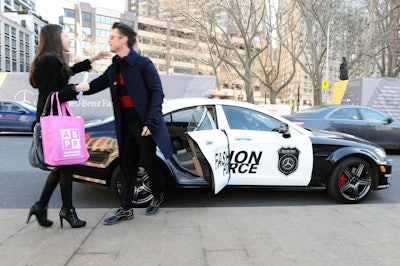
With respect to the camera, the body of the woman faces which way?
to the viewer's right

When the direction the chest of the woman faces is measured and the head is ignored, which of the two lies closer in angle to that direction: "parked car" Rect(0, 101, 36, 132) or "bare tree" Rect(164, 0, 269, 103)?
the bare tree

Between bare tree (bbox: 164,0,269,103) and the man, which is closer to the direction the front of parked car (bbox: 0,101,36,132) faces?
the bare tree

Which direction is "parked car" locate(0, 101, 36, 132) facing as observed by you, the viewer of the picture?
facing to the right of the viewer

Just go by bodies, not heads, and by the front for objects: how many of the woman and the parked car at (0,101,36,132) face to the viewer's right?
2

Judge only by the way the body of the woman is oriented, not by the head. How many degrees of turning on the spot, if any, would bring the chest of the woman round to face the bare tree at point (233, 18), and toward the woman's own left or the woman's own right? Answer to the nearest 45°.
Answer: approximately 45° to the woman's own left
